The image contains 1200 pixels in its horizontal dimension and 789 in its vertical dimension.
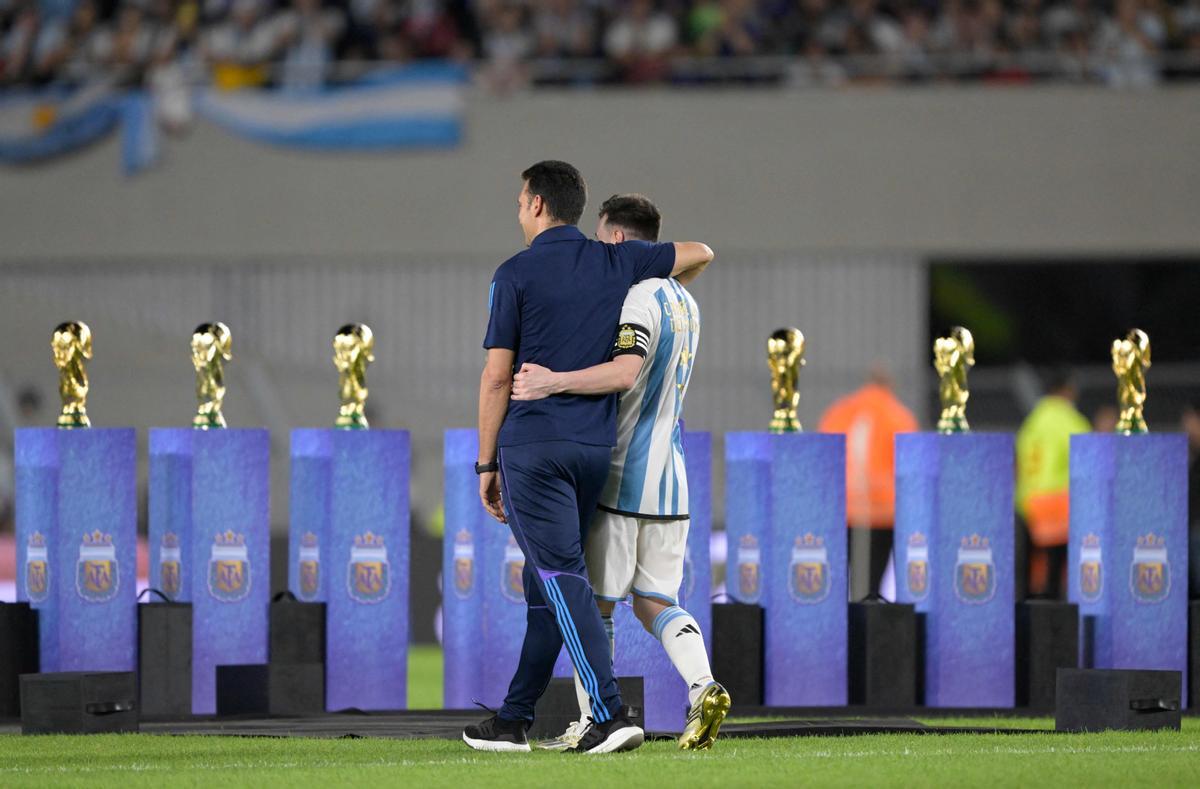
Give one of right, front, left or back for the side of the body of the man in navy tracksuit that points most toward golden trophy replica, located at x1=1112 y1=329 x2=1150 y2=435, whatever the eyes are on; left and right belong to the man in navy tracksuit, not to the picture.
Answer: right

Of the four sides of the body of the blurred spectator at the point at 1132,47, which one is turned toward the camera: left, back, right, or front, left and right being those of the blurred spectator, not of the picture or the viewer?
front

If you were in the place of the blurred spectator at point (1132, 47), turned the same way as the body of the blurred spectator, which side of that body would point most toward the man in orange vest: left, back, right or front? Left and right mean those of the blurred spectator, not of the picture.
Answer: front

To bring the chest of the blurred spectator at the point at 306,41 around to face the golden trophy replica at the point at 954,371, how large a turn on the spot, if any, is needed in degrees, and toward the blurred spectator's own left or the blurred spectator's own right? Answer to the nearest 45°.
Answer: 0° — they already face it

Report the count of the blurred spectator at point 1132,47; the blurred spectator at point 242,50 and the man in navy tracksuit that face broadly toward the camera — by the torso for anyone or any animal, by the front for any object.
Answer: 2

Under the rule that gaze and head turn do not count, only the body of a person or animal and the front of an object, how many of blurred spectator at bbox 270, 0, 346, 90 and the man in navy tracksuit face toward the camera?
1

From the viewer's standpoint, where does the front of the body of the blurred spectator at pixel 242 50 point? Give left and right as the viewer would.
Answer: facing the viewer

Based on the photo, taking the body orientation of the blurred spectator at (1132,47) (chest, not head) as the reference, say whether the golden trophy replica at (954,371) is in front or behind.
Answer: in front

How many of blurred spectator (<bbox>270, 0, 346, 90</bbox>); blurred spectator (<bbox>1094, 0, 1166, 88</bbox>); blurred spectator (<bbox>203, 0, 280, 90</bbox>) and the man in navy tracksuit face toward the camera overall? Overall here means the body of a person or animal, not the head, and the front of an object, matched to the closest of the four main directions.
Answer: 3

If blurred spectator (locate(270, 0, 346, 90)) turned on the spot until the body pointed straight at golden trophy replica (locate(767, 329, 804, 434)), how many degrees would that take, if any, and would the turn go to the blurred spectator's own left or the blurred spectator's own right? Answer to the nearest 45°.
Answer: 0° — they already face it

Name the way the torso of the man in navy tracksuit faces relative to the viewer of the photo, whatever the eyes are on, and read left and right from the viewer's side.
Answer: facing away from the viewer and to the left of the viewer

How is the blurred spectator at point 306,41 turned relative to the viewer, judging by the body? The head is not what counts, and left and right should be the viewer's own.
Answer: facing the viewer

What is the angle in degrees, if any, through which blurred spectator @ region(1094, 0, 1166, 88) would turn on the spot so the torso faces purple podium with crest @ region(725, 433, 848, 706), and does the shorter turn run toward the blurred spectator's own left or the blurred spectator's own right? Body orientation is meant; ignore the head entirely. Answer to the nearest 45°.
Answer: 0° — they already face it
